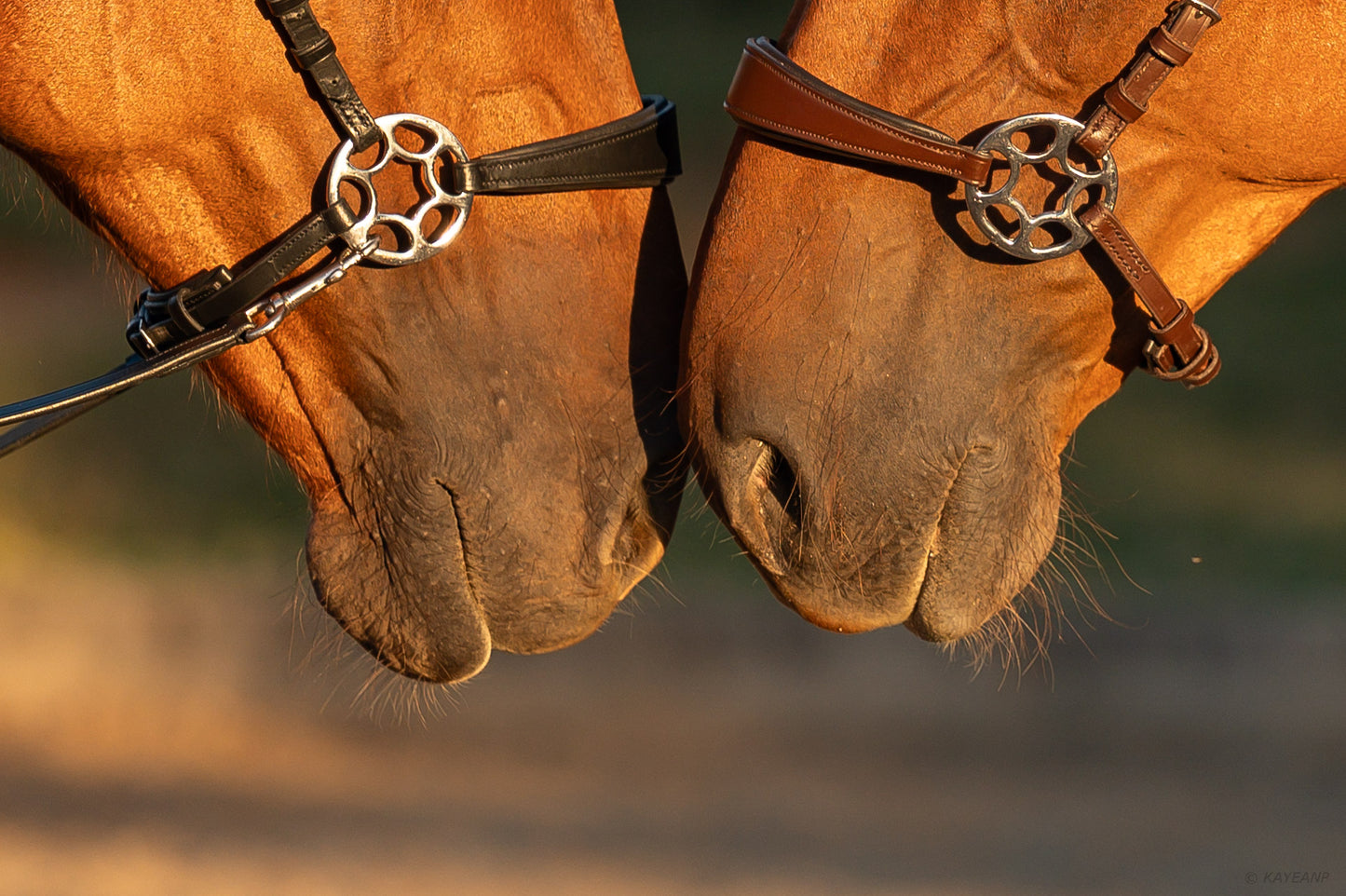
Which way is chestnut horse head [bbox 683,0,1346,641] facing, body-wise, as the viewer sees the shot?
to the viewer's left

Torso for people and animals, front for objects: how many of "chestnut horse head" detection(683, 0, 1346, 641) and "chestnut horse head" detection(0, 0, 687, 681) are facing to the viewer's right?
1

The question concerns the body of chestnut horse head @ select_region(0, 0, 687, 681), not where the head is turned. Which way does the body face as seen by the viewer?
to the viewer's right
